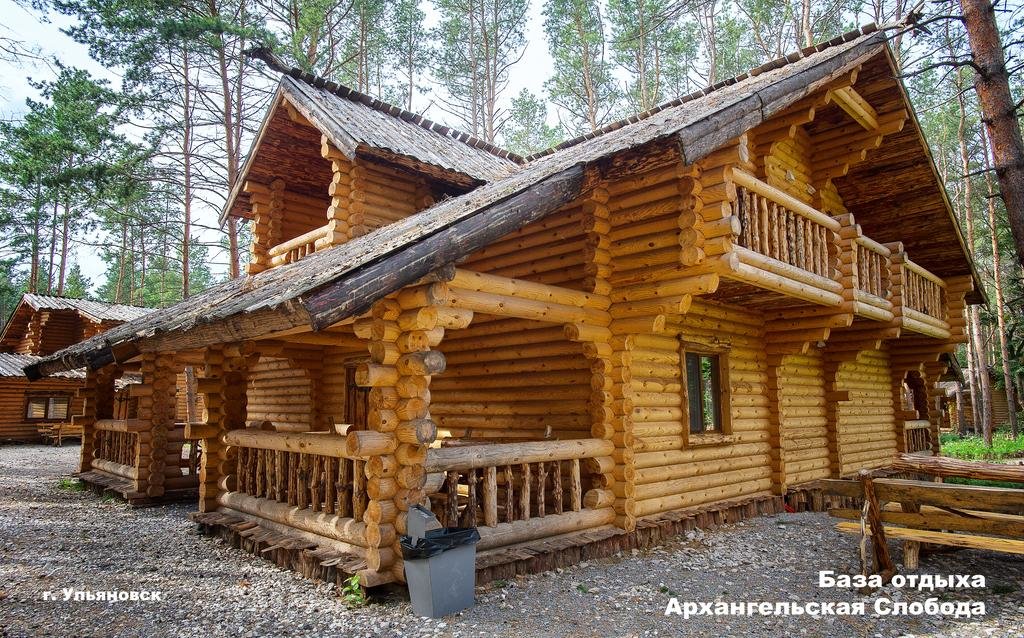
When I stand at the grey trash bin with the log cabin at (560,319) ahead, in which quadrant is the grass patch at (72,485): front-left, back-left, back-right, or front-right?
front-left

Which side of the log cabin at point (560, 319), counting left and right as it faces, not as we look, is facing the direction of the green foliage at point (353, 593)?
front

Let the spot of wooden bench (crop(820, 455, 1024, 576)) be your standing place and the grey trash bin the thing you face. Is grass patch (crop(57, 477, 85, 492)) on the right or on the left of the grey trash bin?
right

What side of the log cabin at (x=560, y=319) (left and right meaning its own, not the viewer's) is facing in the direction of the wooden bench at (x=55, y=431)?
right

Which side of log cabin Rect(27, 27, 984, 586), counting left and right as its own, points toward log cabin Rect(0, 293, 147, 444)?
right

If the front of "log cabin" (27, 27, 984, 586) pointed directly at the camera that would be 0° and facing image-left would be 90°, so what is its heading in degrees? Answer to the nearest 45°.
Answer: approximately 45°

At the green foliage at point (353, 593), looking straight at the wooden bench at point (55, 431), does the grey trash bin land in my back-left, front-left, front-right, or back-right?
back-right

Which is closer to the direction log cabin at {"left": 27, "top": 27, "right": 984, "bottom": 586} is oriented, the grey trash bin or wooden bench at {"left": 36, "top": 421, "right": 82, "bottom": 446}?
the grey trash bin

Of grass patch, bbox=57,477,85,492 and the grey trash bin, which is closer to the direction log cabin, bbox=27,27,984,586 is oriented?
the grey trash bin

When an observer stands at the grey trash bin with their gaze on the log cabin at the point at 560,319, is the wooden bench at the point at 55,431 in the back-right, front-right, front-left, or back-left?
front-left

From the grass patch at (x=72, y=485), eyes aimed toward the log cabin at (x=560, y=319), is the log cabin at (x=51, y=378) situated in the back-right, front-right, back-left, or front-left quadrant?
back-left

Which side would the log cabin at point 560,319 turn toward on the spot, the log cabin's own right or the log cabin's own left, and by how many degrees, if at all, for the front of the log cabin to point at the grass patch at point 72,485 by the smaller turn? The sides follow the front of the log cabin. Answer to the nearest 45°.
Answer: approximately 90° to the log cabin's own right
